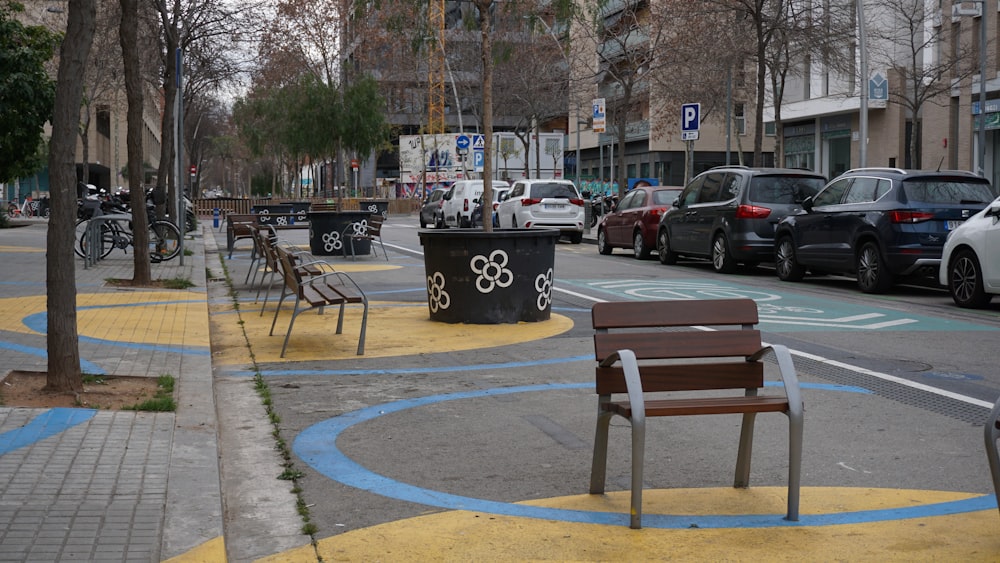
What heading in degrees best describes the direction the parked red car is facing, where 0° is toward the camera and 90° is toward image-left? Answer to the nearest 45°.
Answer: approximately 135°

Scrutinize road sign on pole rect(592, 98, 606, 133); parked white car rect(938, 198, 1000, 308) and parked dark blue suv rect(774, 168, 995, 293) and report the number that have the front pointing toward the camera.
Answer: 1

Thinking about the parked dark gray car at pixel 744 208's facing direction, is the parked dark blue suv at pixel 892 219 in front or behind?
behind

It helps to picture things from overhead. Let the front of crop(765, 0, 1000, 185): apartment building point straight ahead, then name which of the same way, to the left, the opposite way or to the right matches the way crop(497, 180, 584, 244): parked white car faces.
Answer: to the right

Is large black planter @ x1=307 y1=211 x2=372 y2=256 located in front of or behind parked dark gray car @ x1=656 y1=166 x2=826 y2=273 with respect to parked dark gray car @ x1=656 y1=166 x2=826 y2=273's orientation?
in front

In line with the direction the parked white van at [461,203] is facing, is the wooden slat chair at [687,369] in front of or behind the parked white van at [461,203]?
behind

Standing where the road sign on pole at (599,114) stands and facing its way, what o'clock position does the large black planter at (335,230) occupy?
The large black planter is roughly at 1 o'clock from the road sign on pole.

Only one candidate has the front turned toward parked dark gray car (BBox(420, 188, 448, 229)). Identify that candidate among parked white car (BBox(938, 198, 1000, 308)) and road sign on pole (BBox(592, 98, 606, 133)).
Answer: the parked white car

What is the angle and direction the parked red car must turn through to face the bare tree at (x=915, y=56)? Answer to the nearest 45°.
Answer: approximately 90° to its right

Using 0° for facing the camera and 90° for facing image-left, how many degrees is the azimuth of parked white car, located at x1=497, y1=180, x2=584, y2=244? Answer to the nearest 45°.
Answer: approximately 135°

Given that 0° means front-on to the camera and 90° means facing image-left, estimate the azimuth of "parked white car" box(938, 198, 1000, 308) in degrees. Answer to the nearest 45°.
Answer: approximately 135°

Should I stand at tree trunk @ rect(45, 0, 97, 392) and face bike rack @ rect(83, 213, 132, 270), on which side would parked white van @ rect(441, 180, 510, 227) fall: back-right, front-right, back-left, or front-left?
front-right

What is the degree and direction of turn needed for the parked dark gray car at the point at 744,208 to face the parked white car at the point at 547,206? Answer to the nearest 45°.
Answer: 0° — it already faces it

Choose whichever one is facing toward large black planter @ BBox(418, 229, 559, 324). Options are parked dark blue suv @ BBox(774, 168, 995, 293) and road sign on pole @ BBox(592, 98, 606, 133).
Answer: the road sign on pole

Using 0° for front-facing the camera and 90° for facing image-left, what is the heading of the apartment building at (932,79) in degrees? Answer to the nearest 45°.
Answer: approximately 45°

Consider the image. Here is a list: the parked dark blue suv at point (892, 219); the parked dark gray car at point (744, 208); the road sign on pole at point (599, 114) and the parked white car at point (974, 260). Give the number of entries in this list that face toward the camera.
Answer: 1

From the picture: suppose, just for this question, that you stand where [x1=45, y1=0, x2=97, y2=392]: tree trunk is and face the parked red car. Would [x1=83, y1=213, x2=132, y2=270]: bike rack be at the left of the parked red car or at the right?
left

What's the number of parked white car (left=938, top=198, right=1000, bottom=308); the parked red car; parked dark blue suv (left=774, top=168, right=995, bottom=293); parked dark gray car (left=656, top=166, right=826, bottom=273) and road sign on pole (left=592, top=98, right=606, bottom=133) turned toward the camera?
1

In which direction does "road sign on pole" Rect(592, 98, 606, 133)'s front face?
toward the camera
